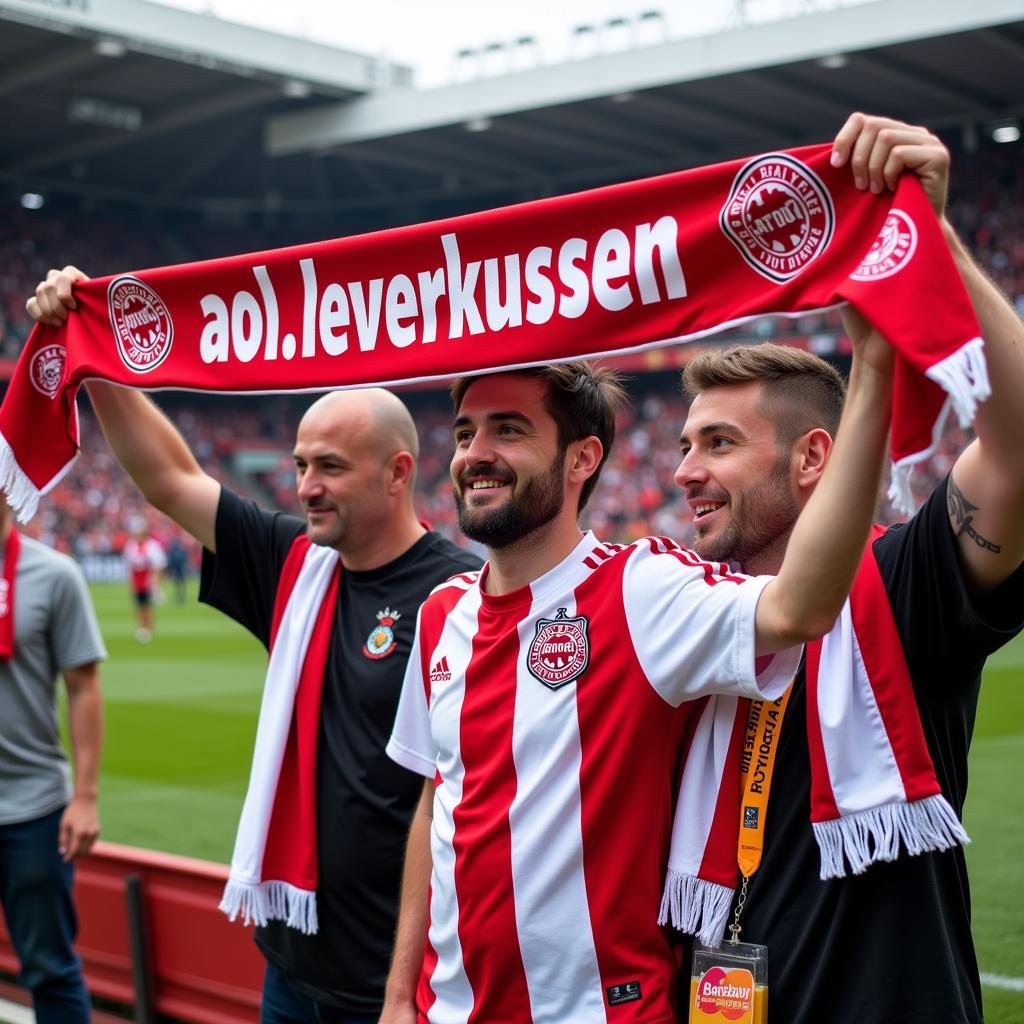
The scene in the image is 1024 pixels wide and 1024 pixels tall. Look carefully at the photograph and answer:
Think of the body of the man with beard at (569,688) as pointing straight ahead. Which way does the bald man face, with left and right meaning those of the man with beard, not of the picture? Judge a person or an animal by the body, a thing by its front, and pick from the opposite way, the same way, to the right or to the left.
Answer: the same way

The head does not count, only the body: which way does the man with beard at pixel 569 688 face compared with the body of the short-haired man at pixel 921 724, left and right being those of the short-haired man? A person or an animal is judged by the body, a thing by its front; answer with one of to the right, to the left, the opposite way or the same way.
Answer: the same way

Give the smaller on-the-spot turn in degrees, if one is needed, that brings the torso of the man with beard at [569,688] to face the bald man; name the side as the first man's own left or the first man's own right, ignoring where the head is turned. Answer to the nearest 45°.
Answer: approximately 90° to the first man's own right

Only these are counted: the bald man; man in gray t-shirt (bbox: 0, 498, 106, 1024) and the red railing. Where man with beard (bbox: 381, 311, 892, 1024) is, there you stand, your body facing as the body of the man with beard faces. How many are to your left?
0

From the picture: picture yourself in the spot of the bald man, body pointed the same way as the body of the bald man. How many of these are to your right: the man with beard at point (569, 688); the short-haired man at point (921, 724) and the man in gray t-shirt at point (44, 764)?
1

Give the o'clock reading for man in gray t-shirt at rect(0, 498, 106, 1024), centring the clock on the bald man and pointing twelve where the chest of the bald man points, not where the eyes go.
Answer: The man in gray t-shirt is roughly at 3 o'clock from the bald man.

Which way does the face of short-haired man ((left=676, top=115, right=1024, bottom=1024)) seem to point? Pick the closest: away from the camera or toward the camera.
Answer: toward the camera

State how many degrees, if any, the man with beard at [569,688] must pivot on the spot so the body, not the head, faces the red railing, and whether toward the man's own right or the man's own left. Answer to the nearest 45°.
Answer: approximately 90° to the man's own right

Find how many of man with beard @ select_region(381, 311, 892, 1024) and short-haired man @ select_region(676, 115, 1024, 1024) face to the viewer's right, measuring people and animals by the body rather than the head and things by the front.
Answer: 0

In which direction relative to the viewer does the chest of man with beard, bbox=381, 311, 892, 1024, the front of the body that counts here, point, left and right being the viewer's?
facing the viewer and to the left of the viewer

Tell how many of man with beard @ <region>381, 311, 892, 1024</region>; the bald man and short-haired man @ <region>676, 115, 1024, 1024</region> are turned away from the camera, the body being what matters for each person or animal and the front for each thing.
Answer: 0

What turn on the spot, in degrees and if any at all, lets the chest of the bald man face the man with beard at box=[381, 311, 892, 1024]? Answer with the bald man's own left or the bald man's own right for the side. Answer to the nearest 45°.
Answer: approximately 45° to the bald man's own left

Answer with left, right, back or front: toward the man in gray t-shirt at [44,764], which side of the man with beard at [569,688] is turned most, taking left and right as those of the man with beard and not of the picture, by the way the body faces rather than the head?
right

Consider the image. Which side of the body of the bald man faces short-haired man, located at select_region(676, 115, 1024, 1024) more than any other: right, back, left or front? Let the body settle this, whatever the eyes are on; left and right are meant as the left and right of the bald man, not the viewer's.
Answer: left
